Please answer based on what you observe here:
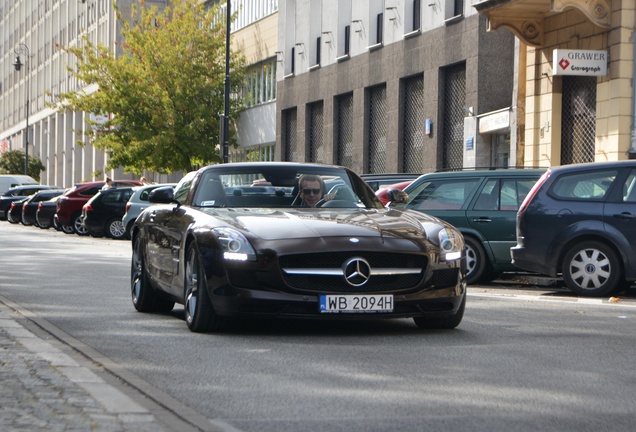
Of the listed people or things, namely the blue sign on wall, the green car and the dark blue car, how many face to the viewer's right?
2

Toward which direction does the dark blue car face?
to the viewer's right

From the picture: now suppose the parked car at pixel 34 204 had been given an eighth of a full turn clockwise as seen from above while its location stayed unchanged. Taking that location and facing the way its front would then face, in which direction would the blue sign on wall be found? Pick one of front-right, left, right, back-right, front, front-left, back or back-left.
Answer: front-right

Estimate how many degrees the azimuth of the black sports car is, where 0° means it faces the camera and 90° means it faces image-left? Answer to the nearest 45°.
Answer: approximately 315°

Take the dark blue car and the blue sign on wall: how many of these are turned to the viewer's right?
1

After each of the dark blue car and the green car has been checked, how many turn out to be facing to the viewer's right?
2

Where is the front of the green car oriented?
to the viewer's right

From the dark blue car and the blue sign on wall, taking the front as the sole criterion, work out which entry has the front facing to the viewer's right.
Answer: the dark blue car

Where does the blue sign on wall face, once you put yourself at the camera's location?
facing the viewer and to the left of the viewer
